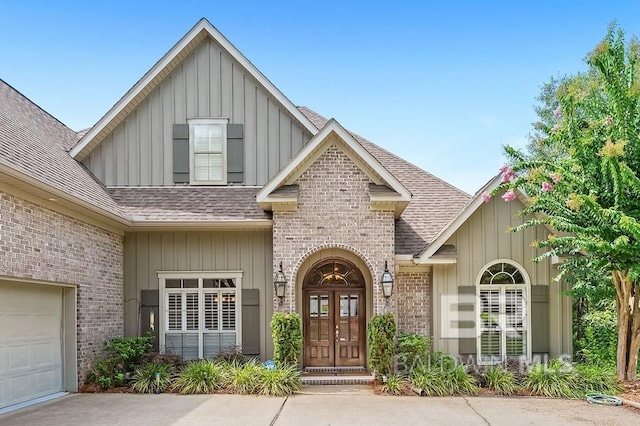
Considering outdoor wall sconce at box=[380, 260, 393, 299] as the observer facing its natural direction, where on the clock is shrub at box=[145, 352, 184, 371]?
The shrub is roughly at 3 o'clock from the outdoor wall sconce.

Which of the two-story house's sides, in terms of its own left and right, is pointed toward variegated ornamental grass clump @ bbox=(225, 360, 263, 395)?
front

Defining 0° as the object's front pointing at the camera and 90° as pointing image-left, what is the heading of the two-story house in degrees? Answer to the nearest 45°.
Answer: approximately 0°

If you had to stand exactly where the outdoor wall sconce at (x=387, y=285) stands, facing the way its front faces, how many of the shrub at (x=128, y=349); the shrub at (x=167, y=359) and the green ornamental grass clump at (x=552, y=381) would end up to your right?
2

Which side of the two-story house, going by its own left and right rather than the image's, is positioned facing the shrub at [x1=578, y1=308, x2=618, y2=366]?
left

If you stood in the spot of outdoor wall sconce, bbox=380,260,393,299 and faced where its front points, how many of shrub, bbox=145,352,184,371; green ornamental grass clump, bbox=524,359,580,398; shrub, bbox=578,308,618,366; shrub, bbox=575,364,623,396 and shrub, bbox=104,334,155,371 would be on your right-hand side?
2

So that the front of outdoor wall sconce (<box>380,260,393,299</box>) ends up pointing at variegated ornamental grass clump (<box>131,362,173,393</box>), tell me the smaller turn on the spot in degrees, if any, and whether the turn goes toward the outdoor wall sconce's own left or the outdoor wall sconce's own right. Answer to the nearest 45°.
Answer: approximately 90° to the outdoor wall sconce's own right
